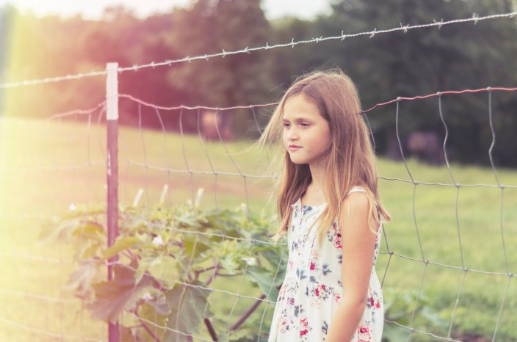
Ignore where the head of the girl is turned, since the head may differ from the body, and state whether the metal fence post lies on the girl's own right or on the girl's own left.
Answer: on the girl's own right

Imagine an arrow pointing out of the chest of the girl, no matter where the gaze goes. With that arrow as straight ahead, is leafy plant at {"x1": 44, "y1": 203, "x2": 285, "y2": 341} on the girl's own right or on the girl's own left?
on the girl's own right

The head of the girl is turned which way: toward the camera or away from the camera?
toward the camera

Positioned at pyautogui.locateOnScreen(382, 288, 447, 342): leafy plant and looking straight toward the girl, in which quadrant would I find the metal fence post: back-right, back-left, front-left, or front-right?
front-right

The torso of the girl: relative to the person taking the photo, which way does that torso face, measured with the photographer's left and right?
facing the viewer and to the left of the viewer

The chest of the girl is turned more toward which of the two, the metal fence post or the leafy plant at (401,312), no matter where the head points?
the metal fence post
